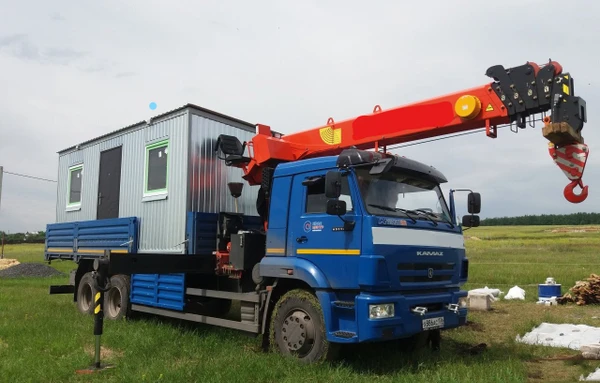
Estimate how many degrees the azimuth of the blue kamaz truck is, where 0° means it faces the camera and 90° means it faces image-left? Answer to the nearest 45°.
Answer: approximately 315°

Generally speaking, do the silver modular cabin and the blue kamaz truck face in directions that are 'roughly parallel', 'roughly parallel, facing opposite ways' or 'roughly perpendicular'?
roughly perpendicular

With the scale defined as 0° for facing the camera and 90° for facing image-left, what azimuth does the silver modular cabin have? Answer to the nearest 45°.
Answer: approximately 45°

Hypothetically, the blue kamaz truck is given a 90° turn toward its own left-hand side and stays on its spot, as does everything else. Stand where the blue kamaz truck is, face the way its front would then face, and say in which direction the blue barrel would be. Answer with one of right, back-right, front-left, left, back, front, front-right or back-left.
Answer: front

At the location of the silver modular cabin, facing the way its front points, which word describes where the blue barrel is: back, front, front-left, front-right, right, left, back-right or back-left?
back-left

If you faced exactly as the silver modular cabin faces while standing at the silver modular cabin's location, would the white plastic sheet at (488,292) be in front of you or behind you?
behind

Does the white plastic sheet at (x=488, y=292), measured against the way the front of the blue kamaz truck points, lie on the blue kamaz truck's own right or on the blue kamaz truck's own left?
on the blue kamaz truck's own left
